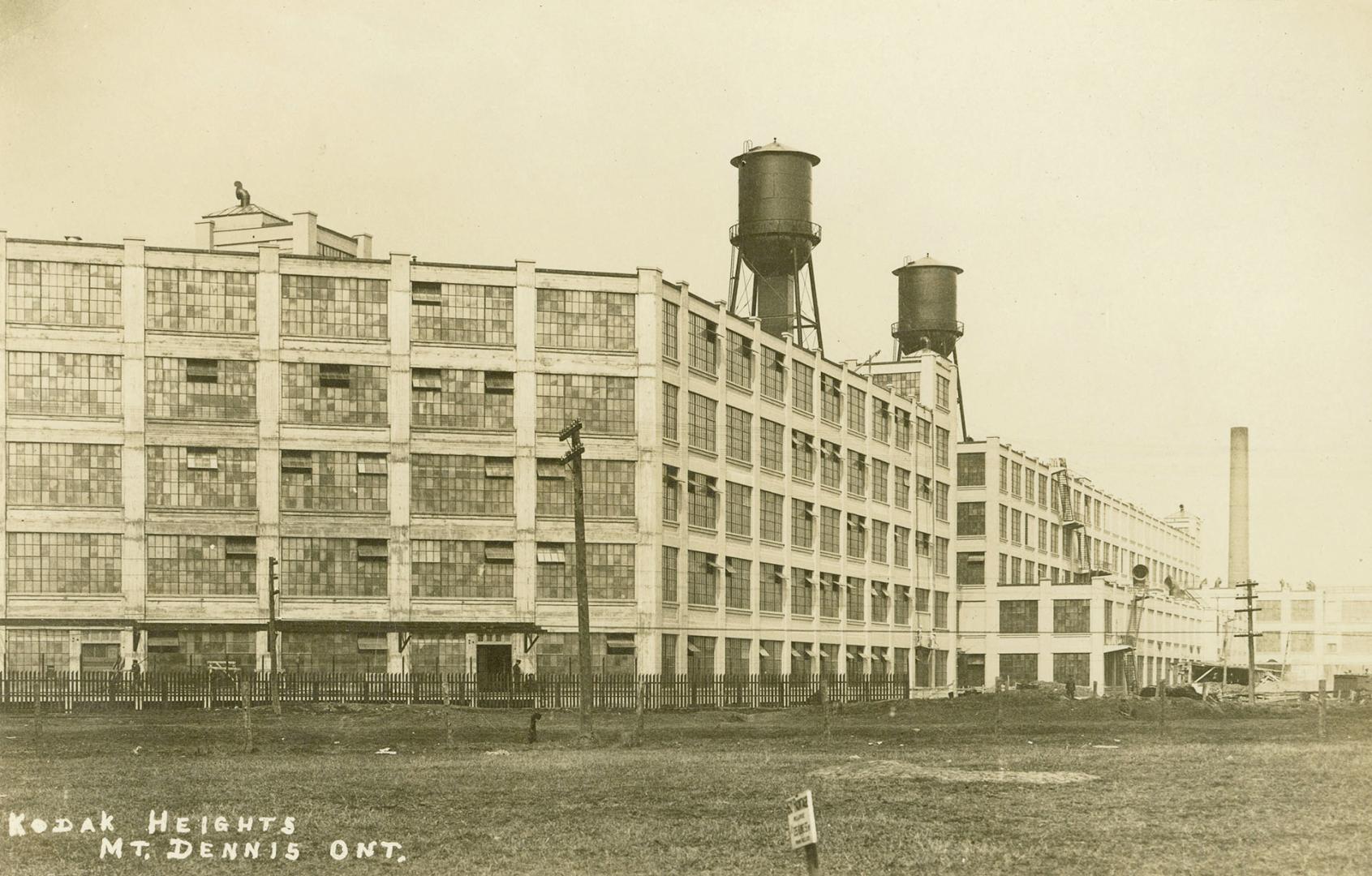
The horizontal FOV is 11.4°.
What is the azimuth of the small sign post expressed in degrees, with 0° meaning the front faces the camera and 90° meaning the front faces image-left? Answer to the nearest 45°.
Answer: approximately 45°
